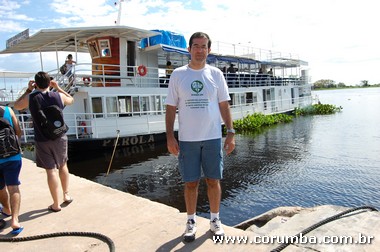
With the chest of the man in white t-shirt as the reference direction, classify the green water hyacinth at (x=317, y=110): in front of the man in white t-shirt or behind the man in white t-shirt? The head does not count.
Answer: behind

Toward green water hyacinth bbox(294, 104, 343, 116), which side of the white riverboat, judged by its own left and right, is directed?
back

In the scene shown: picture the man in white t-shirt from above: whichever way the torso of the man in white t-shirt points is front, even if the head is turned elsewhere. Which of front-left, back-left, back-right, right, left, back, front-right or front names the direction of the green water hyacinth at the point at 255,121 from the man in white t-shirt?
back

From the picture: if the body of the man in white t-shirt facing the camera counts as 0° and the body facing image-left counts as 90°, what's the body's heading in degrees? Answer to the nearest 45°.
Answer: approximately 0°

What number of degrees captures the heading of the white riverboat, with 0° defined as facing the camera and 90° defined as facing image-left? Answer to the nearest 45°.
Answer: approximately 45°

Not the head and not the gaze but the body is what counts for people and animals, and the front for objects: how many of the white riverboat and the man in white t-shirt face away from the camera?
0

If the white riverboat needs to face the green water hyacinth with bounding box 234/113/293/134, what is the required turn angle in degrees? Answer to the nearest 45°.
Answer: approximately 180°
